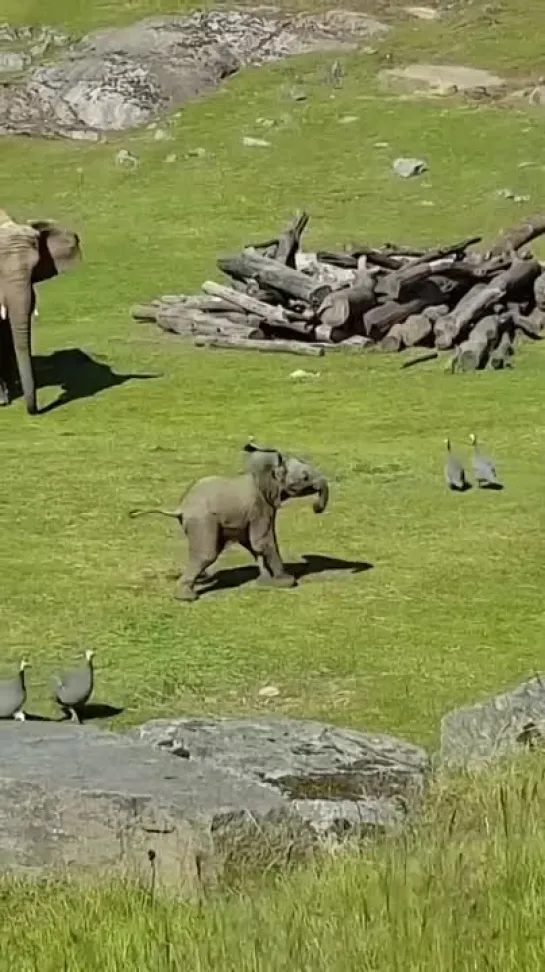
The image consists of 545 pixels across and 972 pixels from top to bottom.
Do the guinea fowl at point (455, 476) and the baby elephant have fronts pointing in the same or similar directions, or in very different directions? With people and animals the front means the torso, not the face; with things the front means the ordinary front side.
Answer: very different directions

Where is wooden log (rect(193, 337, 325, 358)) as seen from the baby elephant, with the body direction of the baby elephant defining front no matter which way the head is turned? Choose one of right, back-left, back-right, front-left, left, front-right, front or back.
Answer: left

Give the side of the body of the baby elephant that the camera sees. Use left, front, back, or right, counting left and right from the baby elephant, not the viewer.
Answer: right

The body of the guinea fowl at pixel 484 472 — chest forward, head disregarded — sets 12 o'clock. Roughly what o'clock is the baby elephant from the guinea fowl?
The baby elephant is roughly at 10 o'clock from the guinea fowl.

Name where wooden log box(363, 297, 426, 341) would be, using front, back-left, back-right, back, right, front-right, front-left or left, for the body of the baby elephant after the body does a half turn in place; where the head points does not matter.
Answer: right

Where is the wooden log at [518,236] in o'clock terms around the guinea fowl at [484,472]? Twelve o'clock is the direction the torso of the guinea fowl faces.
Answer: The wooden log is roughly at 3 o'clock from the guinea fowl.

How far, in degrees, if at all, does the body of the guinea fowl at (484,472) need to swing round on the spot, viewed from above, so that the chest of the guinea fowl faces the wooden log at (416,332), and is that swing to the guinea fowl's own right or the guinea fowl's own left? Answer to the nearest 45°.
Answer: approximately 90° to the guinea fowl's own right

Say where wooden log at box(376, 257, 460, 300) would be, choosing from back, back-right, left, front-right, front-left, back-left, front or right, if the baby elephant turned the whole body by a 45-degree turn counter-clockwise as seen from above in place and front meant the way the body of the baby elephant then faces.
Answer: front-left

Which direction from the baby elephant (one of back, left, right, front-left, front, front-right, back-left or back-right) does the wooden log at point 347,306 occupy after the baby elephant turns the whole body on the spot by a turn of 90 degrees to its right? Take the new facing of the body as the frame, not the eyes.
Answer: back

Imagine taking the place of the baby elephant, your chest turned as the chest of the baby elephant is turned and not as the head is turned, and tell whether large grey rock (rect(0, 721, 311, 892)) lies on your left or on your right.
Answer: on your right

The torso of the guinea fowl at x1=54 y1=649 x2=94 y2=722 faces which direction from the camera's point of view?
to the viewer's right

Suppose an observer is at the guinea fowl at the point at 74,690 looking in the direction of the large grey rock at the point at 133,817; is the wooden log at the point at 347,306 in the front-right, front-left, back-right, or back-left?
back-left

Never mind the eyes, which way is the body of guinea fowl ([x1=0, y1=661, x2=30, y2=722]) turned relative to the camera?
to the viewer's right

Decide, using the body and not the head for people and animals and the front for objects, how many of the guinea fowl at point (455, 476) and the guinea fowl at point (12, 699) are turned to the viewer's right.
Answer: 1

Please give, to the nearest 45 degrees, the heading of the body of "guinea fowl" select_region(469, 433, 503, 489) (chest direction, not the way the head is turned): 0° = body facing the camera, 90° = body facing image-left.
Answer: approximately 90°
